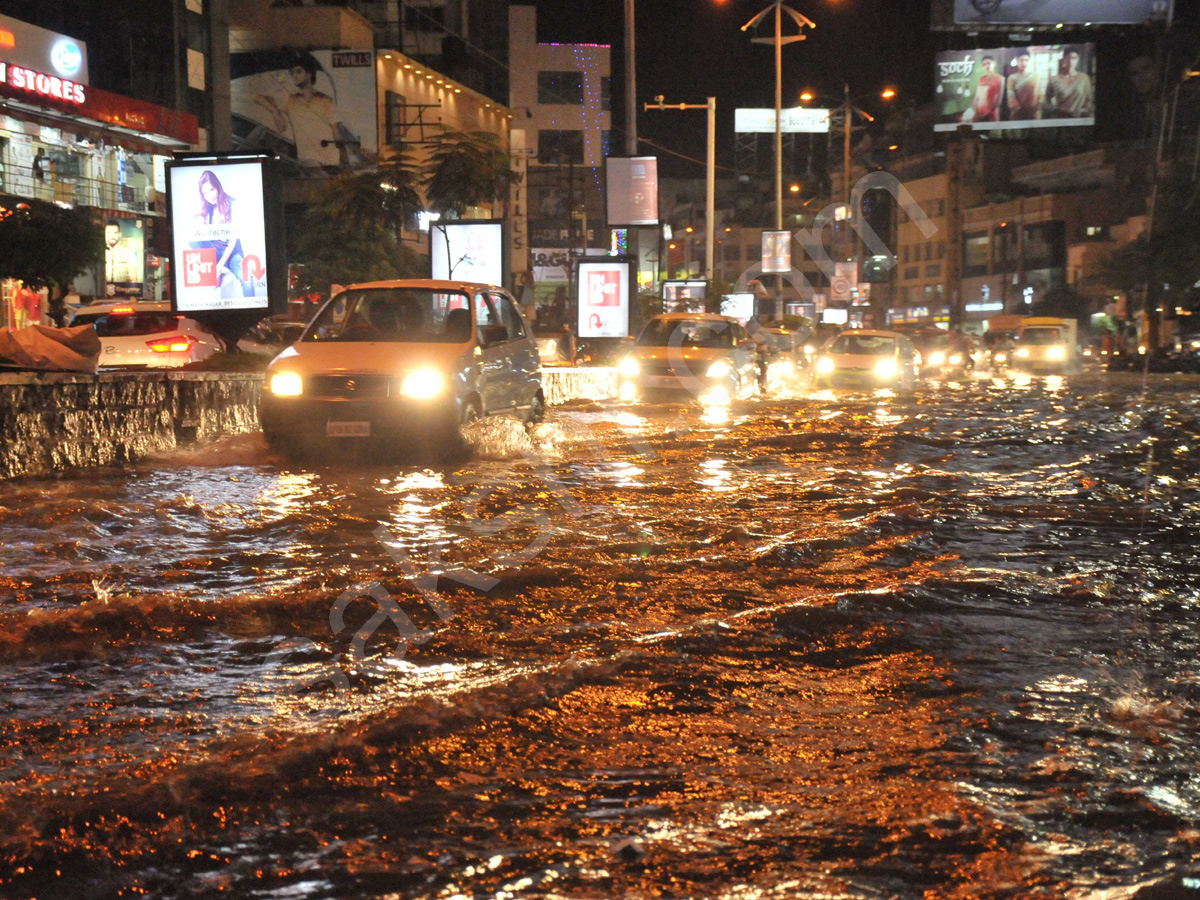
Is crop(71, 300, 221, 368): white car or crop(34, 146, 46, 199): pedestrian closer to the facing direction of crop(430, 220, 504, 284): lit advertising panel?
the white car

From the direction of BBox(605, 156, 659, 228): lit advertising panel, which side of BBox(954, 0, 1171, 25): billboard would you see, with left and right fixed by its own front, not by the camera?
front

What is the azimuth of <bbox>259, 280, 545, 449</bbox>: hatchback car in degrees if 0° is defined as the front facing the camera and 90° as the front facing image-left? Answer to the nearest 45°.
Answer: approximately 45°

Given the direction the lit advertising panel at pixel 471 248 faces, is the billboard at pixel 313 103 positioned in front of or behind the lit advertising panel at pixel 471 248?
behind

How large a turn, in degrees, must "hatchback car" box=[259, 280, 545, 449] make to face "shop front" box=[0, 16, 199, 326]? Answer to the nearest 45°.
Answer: approximately 135° to its right

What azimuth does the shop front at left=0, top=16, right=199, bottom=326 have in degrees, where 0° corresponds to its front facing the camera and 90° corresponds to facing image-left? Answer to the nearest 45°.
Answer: approximately 315°

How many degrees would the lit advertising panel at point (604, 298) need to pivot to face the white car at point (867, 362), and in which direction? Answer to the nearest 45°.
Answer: approximately 45° to its left

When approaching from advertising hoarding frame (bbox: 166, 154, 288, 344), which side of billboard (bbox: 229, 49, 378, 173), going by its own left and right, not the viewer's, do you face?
front
